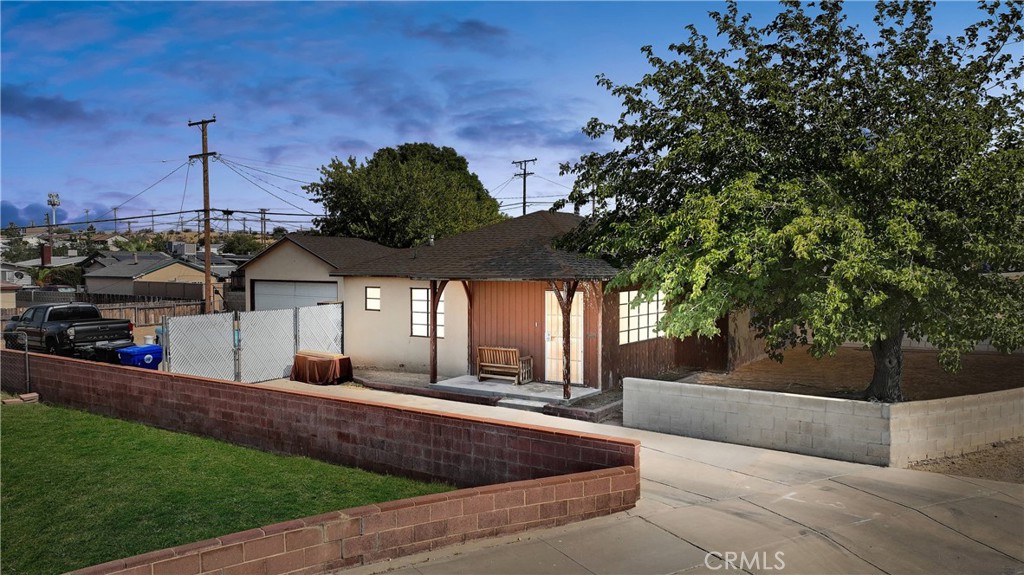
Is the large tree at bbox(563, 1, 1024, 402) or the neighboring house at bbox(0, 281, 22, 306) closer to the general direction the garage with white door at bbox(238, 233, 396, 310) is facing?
the large tree

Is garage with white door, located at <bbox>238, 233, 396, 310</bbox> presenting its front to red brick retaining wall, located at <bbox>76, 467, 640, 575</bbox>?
yes

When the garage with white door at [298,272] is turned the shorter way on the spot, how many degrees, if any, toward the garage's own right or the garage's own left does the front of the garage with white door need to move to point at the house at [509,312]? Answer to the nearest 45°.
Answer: approximately 45° to the garage's own left

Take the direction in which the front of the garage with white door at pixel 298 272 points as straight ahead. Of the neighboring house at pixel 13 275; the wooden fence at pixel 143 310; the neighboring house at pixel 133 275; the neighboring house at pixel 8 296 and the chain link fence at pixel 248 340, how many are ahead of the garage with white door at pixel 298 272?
1

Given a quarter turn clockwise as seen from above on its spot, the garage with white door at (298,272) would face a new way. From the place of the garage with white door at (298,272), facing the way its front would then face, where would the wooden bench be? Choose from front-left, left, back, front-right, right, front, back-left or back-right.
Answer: back-left

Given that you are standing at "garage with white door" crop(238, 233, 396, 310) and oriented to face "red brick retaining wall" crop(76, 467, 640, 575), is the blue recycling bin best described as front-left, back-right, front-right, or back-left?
front-right

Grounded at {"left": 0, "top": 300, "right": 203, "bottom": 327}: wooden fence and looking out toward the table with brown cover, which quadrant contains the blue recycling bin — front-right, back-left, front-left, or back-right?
front-right

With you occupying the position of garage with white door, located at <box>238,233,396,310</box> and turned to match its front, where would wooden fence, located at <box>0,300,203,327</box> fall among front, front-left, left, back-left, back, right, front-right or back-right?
back-right

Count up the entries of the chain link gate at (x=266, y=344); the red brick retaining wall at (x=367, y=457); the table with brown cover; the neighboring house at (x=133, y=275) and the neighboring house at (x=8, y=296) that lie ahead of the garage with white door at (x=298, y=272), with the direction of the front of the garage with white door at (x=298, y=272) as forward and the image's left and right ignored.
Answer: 3

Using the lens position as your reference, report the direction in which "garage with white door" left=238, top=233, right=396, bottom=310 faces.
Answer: facing the viewer

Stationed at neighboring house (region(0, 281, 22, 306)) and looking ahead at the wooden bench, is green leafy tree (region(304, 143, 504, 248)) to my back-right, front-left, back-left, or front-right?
front-left

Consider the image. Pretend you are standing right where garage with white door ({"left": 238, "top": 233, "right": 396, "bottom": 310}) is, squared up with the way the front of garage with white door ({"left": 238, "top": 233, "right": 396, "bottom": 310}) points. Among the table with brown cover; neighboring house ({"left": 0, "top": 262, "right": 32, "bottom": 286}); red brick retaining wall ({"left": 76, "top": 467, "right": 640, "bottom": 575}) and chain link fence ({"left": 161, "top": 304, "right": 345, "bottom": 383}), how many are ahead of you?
3

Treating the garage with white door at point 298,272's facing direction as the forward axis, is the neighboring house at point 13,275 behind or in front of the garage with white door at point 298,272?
behind

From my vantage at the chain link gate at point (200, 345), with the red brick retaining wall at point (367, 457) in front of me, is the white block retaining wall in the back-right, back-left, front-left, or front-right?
front-left

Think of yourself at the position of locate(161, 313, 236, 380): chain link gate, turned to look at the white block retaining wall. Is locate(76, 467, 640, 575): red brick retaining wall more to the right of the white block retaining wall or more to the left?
right

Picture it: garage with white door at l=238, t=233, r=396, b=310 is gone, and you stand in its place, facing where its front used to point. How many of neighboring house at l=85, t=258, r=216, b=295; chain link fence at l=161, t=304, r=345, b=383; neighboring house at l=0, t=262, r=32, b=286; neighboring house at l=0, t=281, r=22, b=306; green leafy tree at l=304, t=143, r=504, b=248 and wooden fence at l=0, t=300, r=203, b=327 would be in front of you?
1

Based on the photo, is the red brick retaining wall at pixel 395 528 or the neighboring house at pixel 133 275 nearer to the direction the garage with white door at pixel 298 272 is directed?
the red brick retaining wall

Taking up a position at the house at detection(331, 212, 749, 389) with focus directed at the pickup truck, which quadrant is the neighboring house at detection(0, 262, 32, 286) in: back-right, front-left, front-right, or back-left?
front-right
